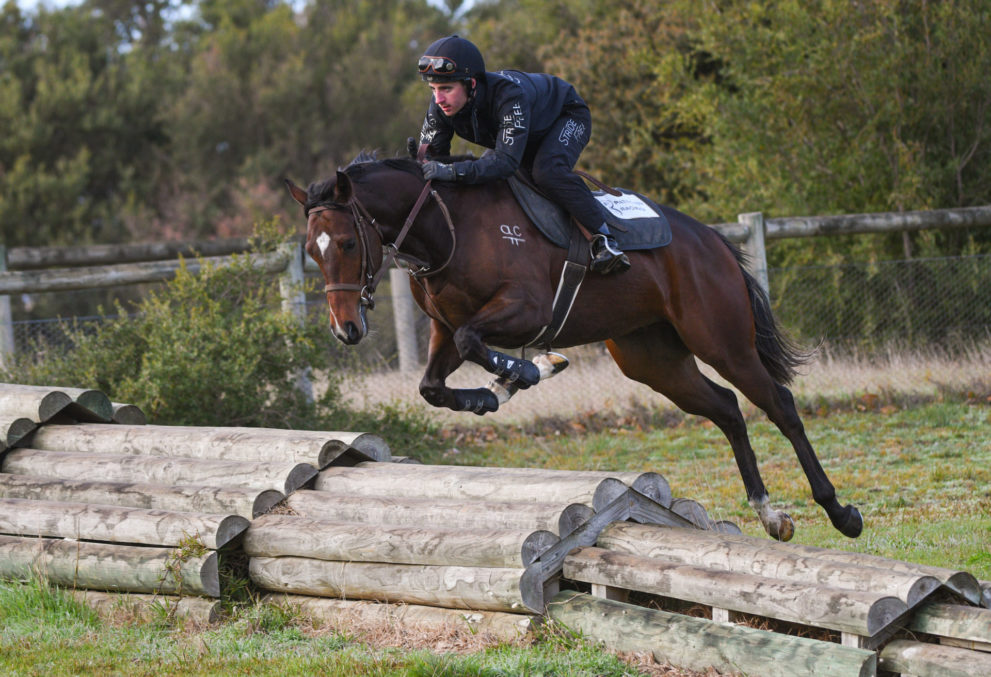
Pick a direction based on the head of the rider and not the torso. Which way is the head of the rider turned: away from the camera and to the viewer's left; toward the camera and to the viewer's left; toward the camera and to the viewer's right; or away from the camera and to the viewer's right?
toward the camera and to the viewer's left

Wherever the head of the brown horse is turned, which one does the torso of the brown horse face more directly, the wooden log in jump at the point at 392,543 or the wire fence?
the wooden log in jump

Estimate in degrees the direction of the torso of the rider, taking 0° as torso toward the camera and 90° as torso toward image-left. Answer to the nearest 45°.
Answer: approximately 45°

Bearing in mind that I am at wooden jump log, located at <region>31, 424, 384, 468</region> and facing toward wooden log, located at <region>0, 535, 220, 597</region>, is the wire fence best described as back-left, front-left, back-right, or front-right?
back-left

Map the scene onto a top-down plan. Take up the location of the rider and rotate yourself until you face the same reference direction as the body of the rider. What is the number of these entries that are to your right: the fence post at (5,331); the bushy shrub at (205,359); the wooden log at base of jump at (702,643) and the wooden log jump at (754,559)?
2

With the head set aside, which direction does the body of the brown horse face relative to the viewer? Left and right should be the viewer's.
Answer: facing the viewer and to the left of the viewer

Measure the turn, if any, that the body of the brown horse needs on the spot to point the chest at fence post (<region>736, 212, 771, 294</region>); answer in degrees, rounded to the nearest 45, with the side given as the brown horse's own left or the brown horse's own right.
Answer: approximately 135° to the brown horse's own right

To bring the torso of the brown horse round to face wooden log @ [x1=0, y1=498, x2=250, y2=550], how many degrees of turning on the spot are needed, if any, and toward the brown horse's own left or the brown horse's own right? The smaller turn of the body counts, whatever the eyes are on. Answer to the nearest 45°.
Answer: approximately 45° to the brown horse's own right

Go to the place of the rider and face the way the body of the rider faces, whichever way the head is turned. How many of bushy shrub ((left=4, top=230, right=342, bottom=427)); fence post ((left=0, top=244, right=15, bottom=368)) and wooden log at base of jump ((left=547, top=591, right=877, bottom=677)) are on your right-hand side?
2
